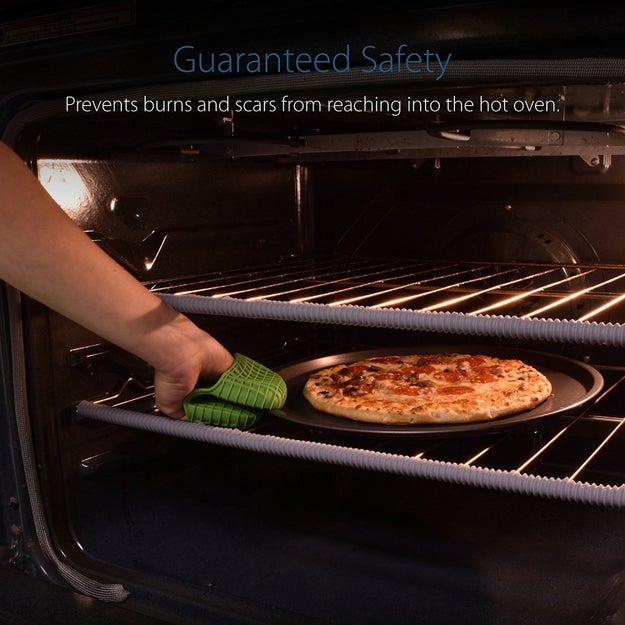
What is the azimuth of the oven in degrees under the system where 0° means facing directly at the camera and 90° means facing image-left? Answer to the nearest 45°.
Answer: approximately 45°
